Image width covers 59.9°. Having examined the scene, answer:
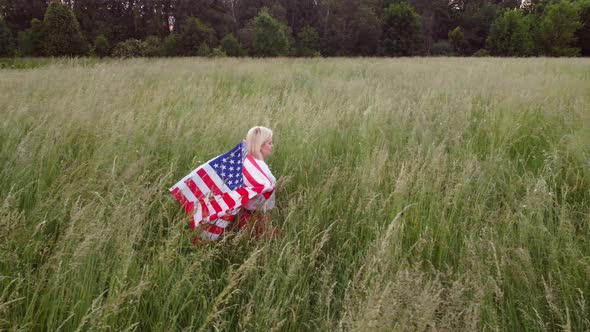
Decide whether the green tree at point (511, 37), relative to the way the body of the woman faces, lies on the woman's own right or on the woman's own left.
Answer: on the woman's own left

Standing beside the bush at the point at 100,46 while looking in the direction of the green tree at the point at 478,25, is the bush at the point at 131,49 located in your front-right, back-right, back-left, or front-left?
front-right

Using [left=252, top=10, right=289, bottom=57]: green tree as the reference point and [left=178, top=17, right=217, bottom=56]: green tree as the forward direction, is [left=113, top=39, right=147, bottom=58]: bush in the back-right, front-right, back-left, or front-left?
front-left

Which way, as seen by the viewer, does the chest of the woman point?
to the viewer's right

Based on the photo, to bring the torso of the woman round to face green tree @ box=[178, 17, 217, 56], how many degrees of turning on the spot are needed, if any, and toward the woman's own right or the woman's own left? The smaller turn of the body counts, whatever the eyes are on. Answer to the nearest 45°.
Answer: approximately 90° to the woman's own left

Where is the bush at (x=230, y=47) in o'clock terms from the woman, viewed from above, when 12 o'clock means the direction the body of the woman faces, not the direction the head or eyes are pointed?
The bush is roughly at 9 o'clock from the woman.

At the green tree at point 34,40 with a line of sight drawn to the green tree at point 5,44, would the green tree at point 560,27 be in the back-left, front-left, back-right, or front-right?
back-right

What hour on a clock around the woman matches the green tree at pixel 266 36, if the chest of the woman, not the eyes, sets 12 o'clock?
The green tree is roughly at 9 o'clock from the woman.

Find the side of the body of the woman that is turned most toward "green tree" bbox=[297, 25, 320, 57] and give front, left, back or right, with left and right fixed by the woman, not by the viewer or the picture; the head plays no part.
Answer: left

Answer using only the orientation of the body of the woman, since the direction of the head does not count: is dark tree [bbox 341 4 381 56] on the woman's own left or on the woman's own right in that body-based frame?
on the woman's own left

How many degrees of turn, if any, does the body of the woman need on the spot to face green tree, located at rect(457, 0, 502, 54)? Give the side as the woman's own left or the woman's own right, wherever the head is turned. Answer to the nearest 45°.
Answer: approximately 45° to the woman's own left

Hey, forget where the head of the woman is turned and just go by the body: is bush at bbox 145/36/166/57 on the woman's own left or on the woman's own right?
on the woman's own left

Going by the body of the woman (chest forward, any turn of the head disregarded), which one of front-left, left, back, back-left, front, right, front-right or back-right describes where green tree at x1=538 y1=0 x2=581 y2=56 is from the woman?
front-left
